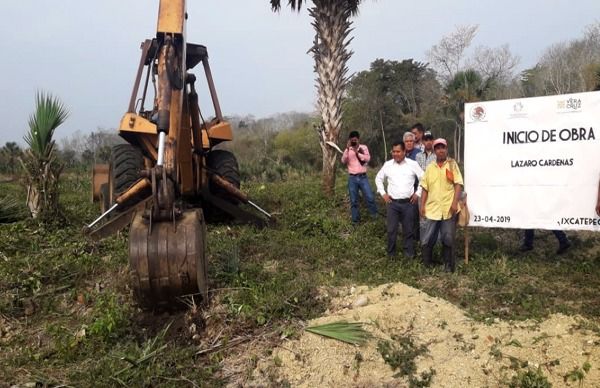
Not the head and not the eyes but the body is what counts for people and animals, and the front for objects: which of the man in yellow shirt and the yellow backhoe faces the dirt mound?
the man in yellow shirt

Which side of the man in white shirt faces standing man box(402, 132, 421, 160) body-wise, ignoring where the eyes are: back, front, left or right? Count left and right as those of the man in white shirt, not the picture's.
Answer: back

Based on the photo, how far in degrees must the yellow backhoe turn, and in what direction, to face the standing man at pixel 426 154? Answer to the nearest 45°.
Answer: approximately 90° to its right

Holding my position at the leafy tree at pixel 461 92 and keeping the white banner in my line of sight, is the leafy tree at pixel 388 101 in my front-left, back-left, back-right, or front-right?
back-right

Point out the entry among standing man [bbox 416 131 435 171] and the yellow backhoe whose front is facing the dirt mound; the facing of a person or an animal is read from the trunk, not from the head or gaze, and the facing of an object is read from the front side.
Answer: the standing man

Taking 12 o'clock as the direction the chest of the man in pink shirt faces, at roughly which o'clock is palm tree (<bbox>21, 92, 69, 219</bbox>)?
The palm tree is roughly at 3 o'clock from the man in pink shirt.

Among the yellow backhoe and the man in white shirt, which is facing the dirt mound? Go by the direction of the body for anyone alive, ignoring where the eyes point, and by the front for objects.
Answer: the man in white shirt

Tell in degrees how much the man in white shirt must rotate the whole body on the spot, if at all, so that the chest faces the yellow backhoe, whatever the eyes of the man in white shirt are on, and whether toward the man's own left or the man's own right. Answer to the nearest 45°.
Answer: approximately 45° to the man's own right

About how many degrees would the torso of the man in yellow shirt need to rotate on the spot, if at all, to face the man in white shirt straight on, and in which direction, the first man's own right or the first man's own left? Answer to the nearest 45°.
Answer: approximately 135° to the first man's own right

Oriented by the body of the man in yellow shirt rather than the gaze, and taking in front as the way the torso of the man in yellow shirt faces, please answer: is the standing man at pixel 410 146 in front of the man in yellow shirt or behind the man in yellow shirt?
behind

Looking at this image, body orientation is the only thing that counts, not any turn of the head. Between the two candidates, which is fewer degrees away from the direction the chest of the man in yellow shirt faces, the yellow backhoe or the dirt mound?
the dirt mound

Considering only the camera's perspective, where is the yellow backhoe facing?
facing away from the viewer

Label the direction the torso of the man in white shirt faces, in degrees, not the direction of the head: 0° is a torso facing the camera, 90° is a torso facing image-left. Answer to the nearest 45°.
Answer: approximately 0°
